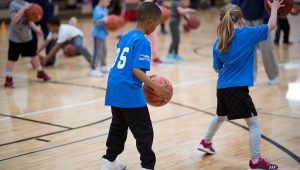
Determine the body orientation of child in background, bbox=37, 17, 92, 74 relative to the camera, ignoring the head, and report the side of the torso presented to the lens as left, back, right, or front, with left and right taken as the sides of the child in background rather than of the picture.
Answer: left

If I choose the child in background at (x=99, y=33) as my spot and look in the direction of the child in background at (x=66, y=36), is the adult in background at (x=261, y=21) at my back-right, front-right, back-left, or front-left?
back-right

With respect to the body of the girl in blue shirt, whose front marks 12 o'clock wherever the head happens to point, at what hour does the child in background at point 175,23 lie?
The child in background is roughly at 10 o'clock from the girl in blue shirt.

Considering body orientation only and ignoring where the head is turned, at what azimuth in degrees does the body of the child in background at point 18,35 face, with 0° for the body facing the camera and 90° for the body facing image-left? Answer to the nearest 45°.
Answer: approximately 315°

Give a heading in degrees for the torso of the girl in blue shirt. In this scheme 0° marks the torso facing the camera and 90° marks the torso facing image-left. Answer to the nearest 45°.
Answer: approximately 225°

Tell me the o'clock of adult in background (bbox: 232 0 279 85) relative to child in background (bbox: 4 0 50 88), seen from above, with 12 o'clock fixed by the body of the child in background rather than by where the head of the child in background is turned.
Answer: The adult in background is roughly at 11 o'clock from the child in background.

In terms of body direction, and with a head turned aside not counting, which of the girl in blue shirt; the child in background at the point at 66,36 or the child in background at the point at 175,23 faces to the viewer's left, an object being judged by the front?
the child in background at the point at 66,36

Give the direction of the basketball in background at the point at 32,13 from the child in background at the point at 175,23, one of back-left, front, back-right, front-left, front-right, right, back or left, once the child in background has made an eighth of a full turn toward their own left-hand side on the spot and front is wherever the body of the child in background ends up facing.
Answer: back

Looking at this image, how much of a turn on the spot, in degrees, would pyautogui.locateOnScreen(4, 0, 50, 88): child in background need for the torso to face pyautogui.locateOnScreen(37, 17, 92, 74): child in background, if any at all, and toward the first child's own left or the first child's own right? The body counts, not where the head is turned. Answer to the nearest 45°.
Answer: approximately 90° to the first child's own left

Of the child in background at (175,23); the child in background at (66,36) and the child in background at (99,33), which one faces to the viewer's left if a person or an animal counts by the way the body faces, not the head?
the child in background at (66,36)
